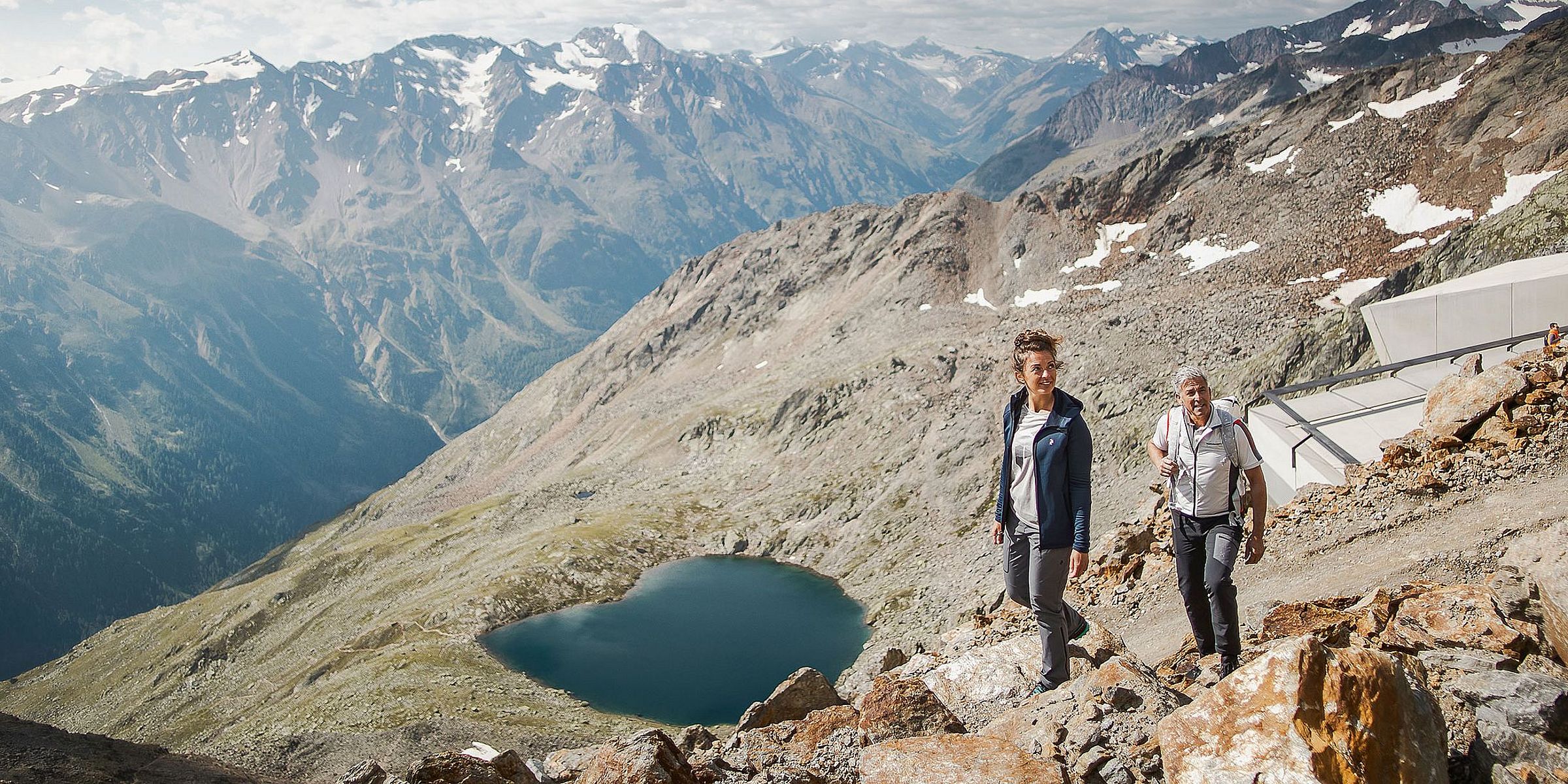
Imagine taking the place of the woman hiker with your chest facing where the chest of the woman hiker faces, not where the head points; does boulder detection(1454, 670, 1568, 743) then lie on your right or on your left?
on your left

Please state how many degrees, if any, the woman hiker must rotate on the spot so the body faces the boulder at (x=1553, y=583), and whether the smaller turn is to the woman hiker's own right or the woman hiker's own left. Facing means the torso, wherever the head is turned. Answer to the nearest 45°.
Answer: approximately 135° to the woman hiker's own left

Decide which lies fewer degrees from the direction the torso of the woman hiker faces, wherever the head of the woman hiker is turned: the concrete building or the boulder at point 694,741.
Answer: the boulder

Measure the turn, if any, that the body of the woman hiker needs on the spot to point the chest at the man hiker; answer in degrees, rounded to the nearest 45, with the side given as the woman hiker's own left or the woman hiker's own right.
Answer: approximately 135° to the woman hiker's own left

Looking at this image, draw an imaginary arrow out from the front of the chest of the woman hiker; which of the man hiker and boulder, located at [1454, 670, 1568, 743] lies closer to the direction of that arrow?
the boulder

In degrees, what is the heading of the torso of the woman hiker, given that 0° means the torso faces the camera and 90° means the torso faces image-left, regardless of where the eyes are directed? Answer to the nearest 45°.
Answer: approximately 45°

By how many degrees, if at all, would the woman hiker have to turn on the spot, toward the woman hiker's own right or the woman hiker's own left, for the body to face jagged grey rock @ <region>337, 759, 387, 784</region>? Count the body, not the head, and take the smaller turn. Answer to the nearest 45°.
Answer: approximately 45° to the woman hiker's own right

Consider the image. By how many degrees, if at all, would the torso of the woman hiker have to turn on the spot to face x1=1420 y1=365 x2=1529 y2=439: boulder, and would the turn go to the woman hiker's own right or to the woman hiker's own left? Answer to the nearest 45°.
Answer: approximately 180°
